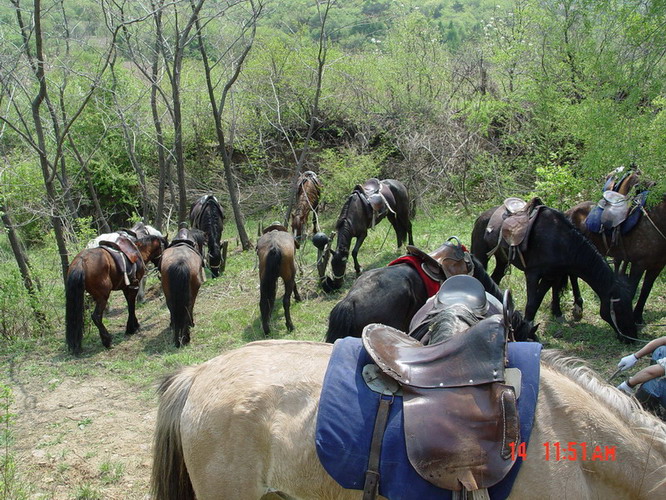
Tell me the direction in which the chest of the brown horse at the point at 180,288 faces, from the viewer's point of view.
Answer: away from the camera

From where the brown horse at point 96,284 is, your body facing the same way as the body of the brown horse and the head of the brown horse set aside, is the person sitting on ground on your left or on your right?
on your right

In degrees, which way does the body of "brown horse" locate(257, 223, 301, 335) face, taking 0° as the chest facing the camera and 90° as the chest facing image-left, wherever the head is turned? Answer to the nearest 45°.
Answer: approximately 180°

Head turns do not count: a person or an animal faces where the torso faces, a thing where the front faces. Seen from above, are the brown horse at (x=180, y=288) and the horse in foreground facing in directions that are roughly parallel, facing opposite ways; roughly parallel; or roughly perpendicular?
roughly perpendicular

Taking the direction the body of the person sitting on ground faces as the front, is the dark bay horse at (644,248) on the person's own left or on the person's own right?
on the person's own right

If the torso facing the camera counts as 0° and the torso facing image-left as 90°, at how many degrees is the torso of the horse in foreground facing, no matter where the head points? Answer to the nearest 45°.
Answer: approximately 270°

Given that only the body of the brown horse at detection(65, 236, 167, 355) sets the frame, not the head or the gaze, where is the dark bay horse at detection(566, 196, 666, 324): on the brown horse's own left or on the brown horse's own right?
on the brown horse's own right

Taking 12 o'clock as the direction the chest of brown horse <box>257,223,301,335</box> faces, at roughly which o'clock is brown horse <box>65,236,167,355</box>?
brown horse <box>65,236,167,355</box> is roughly at 9 o'clock from brown horse <box>257,223,301,335</box>.

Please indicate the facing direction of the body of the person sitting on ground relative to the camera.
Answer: to the viewer's left
